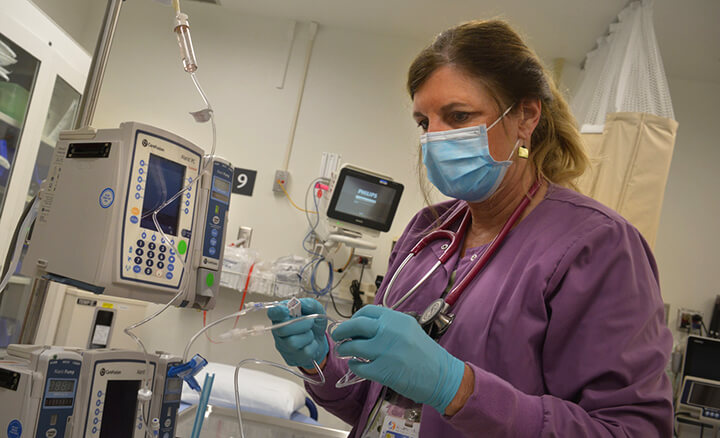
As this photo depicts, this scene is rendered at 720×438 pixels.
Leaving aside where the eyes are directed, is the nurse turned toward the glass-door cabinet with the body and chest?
no

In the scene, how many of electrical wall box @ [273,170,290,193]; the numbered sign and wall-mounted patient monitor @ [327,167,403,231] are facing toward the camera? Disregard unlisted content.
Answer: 3

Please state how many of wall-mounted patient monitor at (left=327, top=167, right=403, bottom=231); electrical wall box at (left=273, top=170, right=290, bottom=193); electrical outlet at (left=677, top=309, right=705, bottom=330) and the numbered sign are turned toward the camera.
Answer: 4

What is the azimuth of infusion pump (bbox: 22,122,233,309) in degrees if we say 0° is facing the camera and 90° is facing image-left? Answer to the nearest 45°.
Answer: approximately 315°

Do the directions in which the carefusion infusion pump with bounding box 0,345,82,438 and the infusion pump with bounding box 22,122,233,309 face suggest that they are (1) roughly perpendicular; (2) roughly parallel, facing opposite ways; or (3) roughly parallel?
roughly parallel

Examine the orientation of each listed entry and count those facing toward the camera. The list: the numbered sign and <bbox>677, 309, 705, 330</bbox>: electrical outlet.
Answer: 2

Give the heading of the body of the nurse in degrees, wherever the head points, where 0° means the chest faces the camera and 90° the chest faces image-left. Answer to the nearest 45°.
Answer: approximately 45°

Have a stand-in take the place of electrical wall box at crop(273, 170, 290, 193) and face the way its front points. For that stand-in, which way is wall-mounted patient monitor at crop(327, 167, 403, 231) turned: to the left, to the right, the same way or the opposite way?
the same way

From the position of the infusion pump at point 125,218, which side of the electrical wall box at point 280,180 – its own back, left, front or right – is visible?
front

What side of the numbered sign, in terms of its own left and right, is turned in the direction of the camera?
front

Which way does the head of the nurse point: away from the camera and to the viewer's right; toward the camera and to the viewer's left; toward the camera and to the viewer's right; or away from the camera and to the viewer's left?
toward the camera and to the viewer's left

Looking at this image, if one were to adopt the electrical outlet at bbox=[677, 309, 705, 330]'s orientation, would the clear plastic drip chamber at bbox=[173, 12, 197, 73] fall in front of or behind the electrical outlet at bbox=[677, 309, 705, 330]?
in front

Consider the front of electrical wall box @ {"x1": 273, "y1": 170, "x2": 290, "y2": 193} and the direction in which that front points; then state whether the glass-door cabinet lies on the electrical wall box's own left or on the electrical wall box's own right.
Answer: on the electrical wall box's own right

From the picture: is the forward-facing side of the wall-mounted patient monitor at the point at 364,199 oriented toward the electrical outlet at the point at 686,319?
no

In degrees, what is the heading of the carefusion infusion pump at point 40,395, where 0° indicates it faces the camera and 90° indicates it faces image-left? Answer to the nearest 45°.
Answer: approximately 315°

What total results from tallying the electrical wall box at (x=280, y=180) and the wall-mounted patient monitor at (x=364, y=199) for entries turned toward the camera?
2
